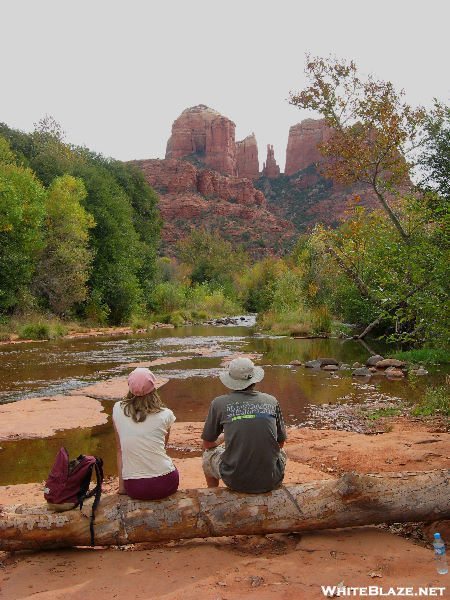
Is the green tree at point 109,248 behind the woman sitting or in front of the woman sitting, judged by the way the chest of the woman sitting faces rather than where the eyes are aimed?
in front

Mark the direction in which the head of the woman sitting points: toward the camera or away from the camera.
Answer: away from the camera

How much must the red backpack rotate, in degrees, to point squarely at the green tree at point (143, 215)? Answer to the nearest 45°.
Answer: approximately 90° to its right

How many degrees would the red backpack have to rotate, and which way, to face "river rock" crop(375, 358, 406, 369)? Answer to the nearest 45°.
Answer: approximately 135° to its right

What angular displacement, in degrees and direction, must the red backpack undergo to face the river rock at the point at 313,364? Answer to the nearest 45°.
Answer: approximately 135° to its right

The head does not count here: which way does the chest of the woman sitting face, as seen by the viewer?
away from the camera

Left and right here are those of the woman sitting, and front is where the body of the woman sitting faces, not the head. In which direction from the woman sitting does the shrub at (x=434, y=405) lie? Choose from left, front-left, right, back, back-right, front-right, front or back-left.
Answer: front-right

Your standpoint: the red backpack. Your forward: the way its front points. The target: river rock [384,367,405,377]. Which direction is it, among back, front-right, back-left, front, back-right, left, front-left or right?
back-right

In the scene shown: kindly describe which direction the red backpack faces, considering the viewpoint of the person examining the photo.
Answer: facing to the left of the viewer

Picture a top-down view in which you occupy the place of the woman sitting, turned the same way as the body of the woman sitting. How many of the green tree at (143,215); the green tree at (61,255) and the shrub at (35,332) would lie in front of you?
3

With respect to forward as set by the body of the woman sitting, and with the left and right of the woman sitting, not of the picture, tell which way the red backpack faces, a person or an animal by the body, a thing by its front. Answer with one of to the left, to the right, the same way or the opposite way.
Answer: to the left

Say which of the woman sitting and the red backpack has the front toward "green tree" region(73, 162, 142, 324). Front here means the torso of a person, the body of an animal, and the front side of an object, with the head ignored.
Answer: the woman sitting

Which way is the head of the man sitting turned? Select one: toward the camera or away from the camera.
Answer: away from the camera

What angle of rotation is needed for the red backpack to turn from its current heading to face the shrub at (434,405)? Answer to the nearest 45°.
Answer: approximately 135° to its right

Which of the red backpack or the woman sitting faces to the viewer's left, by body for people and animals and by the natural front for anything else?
the red backpack
